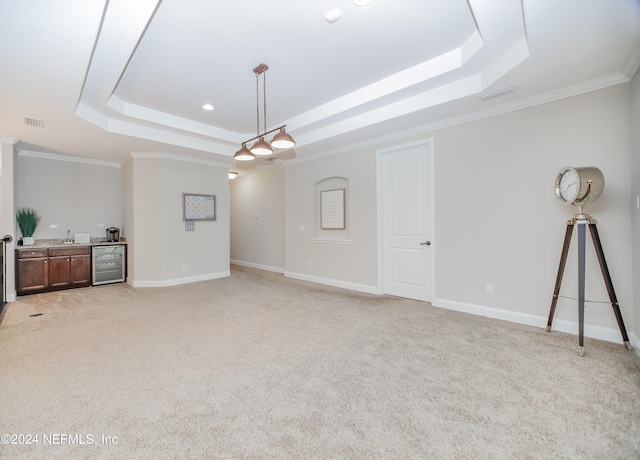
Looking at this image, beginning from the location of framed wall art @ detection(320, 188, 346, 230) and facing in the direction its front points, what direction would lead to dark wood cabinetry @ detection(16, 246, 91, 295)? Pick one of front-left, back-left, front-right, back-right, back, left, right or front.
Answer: front-right

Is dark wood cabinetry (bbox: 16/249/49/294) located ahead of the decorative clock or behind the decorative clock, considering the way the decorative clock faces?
ahead

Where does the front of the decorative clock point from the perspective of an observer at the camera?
facing the viewer and to the left of the viewer

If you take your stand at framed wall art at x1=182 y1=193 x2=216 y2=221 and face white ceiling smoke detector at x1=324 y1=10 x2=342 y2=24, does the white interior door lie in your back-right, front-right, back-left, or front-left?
front-left

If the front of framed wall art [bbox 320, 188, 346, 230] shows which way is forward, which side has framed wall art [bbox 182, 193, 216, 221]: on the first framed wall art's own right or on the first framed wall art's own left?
on the first framed wall art's own right

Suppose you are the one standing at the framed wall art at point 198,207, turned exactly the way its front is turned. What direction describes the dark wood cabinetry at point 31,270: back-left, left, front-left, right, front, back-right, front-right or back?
back-right

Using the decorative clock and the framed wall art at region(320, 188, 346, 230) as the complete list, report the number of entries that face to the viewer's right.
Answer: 0

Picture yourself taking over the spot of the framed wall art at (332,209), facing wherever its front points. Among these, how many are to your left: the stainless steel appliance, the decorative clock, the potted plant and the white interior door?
2

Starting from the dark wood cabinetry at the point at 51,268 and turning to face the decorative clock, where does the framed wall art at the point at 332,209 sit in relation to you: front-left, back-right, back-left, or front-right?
front-left

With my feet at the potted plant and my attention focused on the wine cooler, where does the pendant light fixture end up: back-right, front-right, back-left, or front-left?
front-right

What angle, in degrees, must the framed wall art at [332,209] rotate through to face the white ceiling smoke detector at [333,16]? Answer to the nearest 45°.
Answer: approximately 45° to its left

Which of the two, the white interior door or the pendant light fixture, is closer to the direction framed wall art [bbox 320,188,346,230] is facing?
the pendant light fixture

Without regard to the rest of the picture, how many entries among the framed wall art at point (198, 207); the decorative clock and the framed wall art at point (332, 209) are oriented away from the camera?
0

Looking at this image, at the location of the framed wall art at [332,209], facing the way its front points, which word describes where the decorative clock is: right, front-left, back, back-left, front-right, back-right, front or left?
left

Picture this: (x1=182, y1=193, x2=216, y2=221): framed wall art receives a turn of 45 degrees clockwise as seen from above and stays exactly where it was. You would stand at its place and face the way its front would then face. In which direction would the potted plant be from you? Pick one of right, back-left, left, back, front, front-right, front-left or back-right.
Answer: right

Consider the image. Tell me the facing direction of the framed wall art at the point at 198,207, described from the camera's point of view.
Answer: facing the viewer and to the right of the viewer

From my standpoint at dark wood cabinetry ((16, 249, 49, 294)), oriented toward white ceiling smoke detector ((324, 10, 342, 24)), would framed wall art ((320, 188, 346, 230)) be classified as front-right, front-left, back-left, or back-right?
front-left
